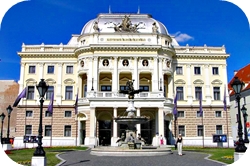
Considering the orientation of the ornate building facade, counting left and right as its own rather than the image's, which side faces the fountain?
front

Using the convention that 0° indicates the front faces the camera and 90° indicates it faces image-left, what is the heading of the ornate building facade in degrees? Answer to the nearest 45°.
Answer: approximately 0°
